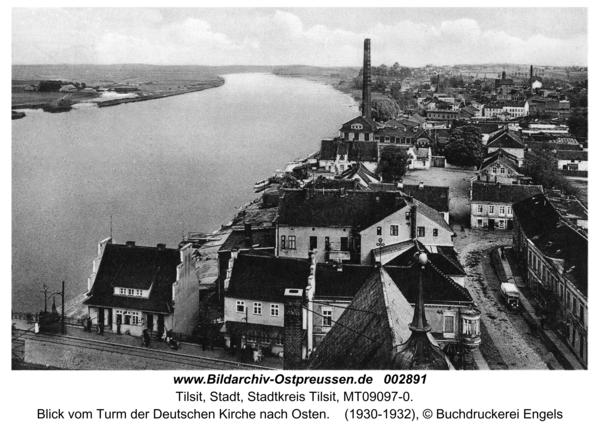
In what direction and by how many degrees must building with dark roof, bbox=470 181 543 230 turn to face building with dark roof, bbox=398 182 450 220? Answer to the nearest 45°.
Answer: approximately 45° to its right

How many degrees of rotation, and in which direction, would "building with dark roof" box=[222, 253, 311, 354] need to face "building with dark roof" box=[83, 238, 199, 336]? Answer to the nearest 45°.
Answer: approximately 90° to its right

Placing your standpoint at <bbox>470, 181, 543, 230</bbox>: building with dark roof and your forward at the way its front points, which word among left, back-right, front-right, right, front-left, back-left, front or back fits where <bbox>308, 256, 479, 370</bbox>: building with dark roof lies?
front

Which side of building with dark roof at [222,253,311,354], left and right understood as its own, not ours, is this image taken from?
front

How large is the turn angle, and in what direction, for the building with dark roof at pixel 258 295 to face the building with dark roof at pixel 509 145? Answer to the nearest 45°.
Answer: approximately 135° to its left

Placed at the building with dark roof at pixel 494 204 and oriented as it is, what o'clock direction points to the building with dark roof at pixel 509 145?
the building with dark roof at pixel 509 145 is roughly at 6 o'clock from the building with dark roof at pixel 494 204.

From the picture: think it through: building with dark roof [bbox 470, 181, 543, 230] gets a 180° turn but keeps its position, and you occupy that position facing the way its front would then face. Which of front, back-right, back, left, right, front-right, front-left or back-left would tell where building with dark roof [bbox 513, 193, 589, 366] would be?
back

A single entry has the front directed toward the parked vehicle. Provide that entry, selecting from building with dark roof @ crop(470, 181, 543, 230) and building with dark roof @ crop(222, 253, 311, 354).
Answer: building with dark roof @ crop(470, 181, 543, 230)

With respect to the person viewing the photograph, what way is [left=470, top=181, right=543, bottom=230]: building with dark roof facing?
facing the viewer

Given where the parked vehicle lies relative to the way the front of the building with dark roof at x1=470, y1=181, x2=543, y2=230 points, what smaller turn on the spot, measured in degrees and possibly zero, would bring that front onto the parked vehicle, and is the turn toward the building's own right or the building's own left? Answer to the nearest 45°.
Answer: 0° — it already faces it

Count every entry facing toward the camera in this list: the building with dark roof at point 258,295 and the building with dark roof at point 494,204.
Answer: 2

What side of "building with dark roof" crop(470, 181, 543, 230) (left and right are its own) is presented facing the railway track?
front

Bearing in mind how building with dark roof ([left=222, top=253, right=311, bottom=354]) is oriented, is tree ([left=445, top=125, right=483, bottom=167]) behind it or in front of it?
behind

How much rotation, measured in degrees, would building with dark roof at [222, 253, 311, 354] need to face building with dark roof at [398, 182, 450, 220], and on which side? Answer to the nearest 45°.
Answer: approximately 135° to its left
